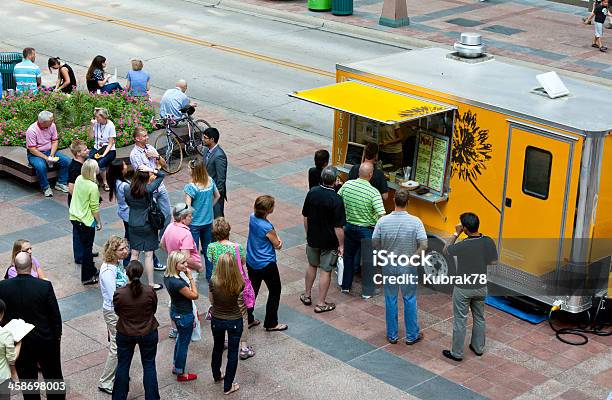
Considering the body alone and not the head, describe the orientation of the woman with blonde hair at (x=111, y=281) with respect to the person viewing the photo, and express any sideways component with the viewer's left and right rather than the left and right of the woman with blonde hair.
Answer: facing to the right of the viewer

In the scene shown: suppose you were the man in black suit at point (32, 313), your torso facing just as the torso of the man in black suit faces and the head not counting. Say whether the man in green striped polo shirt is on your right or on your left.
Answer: on your right

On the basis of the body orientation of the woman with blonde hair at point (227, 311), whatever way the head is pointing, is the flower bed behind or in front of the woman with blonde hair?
in front

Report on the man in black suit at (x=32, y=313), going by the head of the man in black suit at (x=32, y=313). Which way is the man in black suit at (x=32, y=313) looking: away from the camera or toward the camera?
away from the camera

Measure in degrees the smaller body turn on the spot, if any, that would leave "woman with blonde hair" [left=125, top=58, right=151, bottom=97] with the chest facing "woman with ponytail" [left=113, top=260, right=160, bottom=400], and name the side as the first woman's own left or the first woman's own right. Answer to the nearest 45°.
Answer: approximately 180°

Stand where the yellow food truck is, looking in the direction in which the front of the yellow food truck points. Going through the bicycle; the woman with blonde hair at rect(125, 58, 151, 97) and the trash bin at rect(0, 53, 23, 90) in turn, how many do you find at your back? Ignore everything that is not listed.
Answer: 3

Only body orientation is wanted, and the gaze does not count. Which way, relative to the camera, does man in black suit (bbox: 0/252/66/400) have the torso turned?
away from the camera

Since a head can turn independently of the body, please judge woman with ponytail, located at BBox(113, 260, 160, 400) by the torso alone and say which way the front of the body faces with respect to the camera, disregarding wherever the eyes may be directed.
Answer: away from the camera
